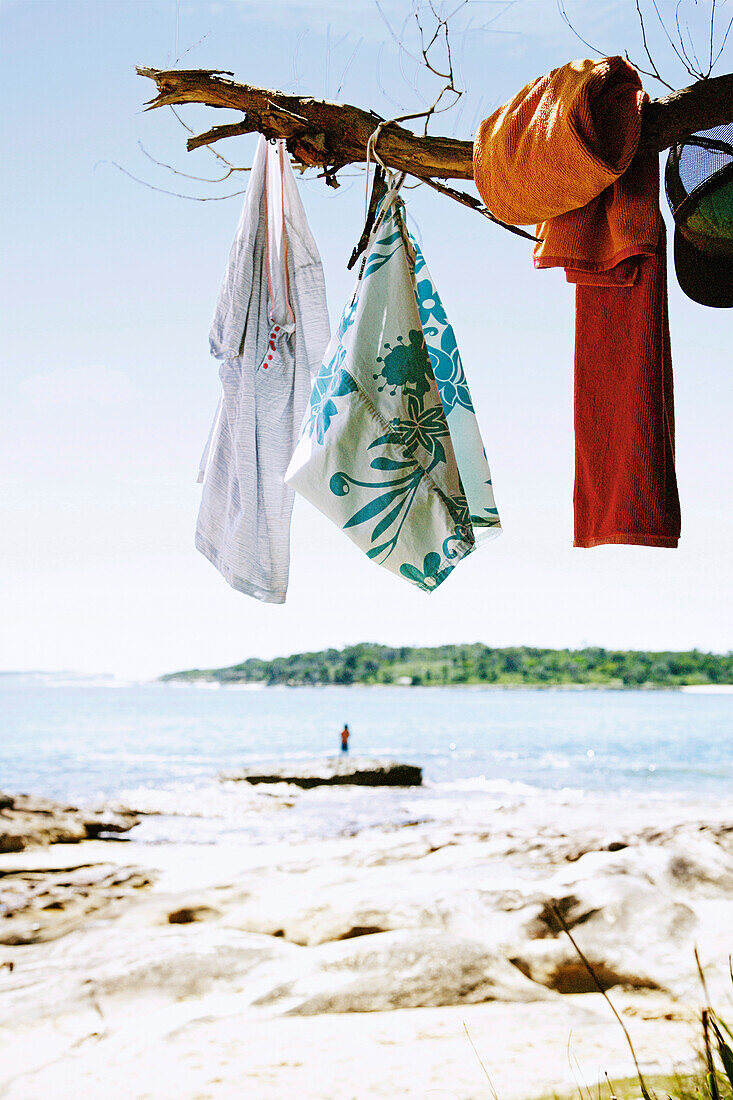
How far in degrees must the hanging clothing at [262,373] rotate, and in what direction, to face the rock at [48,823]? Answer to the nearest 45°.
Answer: approximately 180°

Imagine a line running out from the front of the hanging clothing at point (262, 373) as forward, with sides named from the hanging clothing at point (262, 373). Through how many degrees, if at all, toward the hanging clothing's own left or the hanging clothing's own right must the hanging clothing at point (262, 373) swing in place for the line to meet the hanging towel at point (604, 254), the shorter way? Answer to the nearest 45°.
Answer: approximately 45° to the hanging clothing's own left

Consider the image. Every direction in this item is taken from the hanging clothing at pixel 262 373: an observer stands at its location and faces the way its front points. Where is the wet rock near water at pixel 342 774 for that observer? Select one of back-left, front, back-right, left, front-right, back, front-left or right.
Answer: back

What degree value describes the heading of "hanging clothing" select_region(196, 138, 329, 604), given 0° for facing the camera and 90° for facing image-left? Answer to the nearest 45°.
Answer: approximately 0°
